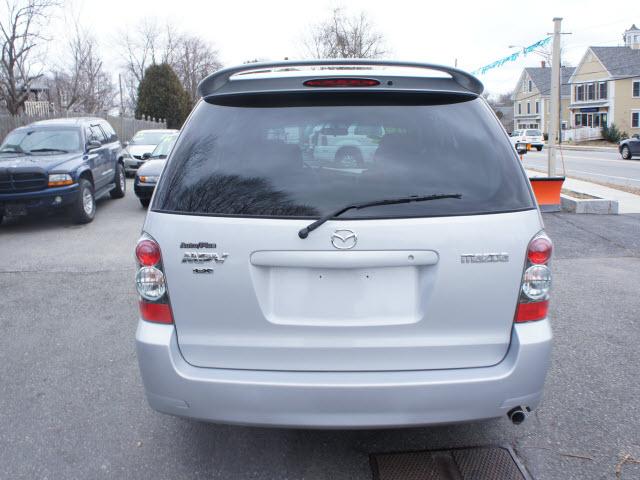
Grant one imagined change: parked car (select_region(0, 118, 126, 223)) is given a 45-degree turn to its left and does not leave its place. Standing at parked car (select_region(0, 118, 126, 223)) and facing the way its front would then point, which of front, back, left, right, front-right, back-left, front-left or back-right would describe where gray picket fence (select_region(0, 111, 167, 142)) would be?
back

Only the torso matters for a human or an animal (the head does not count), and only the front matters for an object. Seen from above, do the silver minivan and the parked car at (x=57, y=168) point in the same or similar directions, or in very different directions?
very different directions

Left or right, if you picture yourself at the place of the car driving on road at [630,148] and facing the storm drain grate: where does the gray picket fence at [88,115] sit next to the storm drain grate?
right

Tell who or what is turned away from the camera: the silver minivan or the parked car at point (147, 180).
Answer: the silver minivan

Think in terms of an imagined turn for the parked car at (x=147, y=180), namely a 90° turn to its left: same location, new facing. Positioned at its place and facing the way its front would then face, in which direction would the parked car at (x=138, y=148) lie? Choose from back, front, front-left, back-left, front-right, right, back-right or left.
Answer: back-left

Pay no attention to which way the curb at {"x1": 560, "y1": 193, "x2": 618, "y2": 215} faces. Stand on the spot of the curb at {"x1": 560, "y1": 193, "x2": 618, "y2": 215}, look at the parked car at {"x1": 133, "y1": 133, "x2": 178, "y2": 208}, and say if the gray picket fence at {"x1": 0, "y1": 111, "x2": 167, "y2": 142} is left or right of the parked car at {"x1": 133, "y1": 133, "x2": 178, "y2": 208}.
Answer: right

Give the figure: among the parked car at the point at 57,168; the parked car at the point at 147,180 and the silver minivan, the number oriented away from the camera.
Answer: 1

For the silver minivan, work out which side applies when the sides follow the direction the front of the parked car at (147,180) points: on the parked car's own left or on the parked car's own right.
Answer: on the parked car's own left

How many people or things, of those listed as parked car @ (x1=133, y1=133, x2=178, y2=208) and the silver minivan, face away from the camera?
1

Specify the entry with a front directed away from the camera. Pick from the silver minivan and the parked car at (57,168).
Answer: the silver minivan

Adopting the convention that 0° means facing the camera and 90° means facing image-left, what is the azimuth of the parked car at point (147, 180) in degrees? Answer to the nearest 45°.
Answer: approximately 45°

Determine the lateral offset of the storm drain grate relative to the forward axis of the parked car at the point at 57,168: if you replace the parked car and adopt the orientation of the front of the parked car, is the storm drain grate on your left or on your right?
on your left

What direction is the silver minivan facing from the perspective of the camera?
away from the camera

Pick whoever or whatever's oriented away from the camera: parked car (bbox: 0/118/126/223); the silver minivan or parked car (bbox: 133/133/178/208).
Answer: the silver minivan
